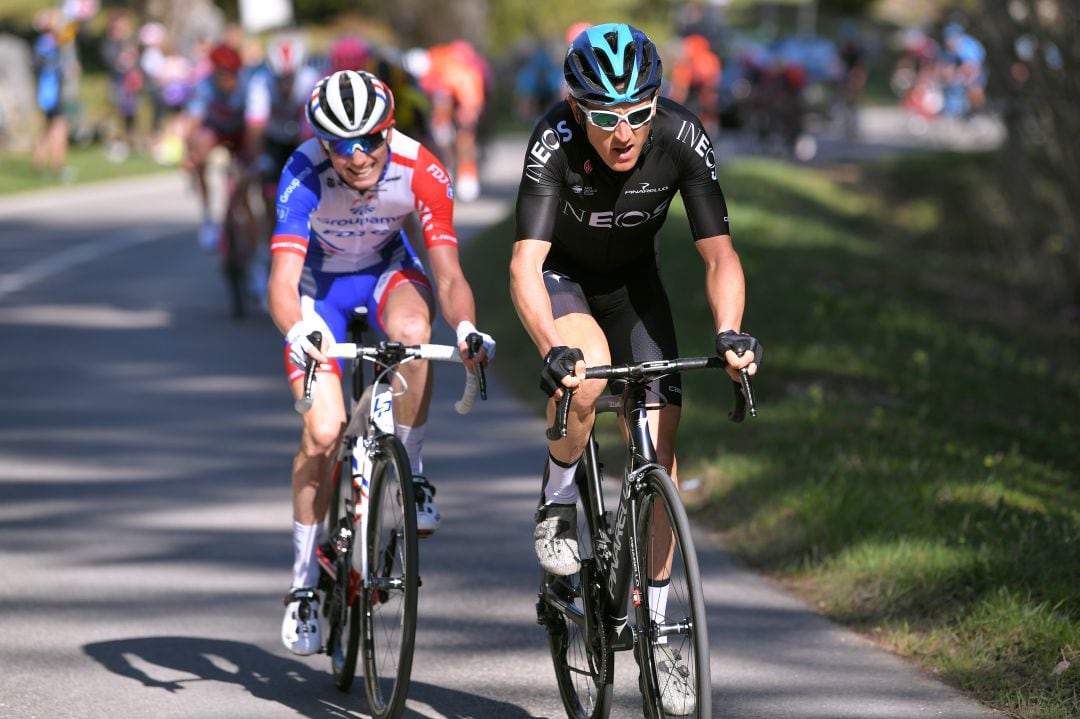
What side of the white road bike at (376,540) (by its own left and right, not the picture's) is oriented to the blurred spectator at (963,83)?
back

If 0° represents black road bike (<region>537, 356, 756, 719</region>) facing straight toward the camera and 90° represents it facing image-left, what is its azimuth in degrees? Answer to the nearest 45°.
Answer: approximately 0°

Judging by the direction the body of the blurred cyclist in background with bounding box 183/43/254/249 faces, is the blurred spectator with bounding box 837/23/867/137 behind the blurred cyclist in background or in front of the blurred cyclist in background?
behind

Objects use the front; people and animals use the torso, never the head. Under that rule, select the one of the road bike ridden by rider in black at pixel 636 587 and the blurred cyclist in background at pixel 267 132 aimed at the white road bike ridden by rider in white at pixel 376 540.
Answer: the blurred cyclist in background

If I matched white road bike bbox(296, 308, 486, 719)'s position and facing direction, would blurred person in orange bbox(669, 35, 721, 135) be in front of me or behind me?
behind

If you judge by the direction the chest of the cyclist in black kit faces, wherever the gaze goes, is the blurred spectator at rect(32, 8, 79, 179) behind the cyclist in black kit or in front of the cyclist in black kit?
behind

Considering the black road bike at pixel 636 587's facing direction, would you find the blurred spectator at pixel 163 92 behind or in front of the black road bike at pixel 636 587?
behind

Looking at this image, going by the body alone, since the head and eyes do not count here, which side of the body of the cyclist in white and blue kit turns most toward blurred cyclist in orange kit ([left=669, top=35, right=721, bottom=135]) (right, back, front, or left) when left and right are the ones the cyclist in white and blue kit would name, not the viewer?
back

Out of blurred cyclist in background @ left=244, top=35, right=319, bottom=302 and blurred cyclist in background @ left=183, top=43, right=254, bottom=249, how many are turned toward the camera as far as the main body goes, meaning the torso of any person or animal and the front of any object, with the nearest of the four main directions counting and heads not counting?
2

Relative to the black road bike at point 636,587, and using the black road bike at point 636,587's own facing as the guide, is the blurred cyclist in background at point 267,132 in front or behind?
behind

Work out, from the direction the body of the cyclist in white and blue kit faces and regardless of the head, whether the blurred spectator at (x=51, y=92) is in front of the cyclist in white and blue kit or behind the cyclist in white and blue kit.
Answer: behind
